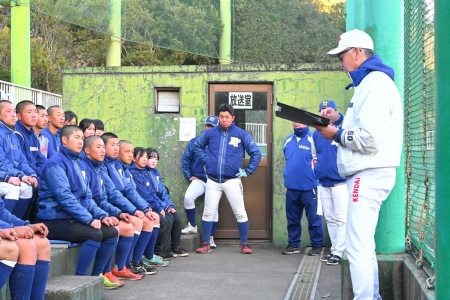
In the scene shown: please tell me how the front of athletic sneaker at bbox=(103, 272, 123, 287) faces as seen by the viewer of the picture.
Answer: facing to the right of the viewer

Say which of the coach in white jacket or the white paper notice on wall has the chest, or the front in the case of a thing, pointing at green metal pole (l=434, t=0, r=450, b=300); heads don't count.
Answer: the white paper notice on wall

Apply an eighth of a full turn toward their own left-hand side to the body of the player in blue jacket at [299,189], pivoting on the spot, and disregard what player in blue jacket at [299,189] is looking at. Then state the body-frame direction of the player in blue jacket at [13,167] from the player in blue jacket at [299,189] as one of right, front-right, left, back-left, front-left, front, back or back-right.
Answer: right

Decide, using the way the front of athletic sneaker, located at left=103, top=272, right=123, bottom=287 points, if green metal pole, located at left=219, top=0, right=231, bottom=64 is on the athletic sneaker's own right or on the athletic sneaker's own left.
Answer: on the athletic sneaker's own left

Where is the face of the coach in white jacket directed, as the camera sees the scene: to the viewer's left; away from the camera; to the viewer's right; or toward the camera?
to the viewer's left

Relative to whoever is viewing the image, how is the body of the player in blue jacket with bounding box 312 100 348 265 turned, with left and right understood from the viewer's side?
facing the viewer and to the left of the viewer

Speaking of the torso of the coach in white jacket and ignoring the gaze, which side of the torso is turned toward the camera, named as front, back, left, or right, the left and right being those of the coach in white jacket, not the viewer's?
left

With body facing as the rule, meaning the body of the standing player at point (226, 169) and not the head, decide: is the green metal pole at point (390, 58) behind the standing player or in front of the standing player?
in front

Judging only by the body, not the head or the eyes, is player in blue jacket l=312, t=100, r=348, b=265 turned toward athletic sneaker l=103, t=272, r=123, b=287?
yes

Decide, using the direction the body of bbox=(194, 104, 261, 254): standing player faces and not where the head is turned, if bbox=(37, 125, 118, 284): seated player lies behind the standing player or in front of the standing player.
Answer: in front

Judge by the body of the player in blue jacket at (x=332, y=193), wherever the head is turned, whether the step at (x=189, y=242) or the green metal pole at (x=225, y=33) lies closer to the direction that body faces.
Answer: the step

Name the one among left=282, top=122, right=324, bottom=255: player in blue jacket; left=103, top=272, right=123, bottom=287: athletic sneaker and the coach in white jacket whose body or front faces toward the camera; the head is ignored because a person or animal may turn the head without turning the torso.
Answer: the player in blue jacket

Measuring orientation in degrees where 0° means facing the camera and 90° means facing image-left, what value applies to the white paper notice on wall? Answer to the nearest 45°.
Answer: approximately 0°
